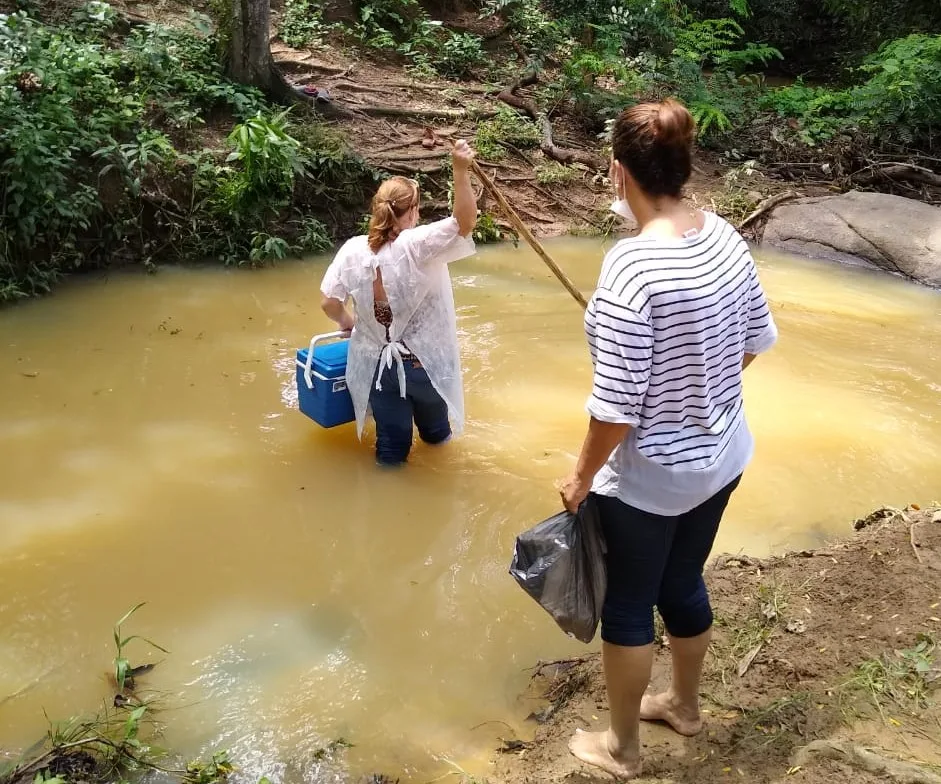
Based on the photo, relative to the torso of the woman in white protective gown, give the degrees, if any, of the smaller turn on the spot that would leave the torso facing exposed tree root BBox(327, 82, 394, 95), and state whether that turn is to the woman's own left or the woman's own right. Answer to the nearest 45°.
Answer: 0° — they already face it

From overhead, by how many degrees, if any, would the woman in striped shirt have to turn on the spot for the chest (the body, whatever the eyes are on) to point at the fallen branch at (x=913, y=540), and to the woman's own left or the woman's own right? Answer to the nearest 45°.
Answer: approximately 90° to the woman's own right

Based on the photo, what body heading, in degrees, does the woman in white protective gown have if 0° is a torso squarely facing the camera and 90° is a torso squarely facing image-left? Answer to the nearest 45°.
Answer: approximately 180°

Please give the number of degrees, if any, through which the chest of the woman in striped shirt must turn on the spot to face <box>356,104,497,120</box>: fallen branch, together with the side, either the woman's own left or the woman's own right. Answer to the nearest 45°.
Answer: approximately 45° to the woman's own right

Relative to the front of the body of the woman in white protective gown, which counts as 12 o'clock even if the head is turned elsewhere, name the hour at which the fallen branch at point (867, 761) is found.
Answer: The fallen branch is roughly at 5 o'clock from the woman in white protective gown.

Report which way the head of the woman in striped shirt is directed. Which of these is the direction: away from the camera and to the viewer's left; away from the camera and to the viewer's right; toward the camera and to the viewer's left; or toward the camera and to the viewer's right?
away from the camera and to the viewer's left

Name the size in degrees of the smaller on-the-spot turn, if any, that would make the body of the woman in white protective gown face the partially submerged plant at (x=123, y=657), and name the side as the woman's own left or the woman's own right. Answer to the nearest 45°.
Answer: approximately 135° to the woman's own left

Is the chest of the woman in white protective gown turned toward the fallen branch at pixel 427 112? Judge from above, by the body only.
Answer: yes
